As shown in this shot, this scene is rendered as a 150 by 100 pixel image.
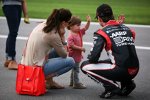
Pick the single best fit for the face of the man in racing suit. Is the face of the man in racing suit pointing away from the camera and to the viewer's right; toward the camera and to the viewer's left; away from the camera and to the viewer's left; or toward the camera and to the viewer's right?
away from the camera and to the viewer's left

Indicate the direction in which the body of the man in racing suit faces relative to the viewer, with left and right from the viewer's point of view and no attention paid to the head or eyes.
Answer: facing away from the viewer and to the left of the viewer

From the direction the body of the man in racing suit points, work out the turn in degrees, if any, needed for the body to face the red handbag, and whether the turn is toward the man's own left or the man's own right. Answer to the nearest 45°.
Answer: approximately 45° to the man's own left

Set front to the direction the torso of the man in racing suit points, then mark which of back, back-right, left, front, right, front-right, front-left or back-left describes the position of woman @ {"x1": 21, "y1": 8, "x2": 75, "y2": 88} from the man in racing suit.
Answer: front-left

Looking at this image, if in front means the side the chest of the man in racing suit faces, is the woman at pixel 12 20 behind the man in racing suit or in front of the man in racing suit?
in front

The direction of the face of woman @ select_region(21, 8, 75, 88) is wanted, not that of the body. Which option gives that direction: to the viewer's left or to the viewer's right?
to the viewer's right
